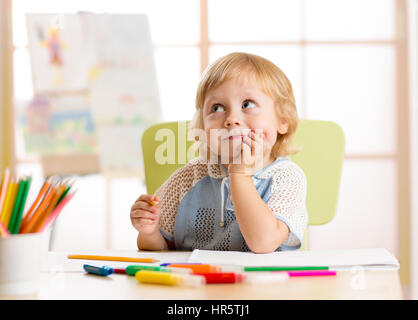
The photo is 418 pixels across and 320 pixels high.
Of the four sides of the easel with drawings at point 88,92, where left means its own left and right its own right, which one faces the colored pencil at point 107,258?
front

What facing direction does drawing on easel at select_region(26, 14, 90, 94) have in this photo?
toward the camera

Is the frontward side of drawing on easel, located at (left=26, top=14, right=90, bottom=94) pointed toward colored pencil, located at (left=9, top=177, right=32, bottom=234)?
yes

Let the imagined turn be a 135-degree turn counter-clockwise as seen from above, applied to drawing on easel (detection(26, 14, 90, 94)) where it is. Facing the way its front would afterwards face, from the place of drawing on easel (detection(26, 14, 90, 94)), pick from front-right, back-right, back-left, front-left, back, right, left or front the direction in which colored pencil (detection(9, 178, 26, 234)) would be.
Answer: back-right

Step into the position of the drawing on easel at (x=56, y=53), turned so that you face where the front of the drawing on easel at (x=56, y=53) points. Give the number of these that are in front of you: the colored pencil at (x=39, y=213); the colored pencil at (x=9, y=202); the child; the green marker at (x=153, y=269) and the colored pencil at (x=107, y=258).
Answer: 5

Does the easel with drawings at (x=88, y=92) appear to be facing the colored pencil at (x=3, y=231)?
yes

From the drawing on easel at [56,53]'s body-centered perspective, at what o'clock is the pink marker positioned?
The pink marker is roughly at 12 o'clock from the drawing on easel.

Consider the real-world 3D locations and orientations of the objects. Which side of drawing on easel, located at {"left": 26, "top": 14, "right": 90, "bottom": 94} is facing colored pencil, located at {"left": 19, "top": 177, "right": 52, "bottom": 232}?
front

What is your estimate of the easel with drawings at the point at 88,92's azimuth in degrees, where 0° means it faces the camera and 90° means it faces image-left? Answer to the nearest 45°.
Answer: approximately 0°

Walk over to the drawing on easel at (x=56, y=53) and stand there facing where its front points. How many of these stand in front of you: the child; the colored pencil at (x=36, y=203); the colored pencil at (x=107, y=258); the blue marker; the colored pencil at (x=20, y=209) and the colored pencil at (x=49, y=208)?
6

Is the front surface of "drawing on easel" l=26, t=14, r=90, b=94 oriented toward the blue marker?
yes

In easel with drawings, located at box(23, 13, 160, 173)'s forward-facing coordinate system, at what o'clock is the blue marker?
The blue marker is roughly at 12 o'clock from the easel with drawings.

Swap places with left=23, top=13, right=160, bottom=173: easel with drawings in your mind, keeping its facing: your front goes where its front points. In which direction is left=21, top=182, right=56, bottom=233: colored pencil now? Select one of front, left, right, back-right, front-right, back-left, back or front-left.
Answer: front

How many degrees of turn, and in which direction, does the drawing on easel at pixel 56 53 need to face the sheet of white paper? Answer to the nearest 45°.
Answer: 0° — it already faces it

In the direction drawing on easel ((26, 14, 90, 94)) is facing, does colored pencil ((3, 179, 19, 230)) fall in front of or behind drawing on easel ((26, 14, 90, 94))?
in front
